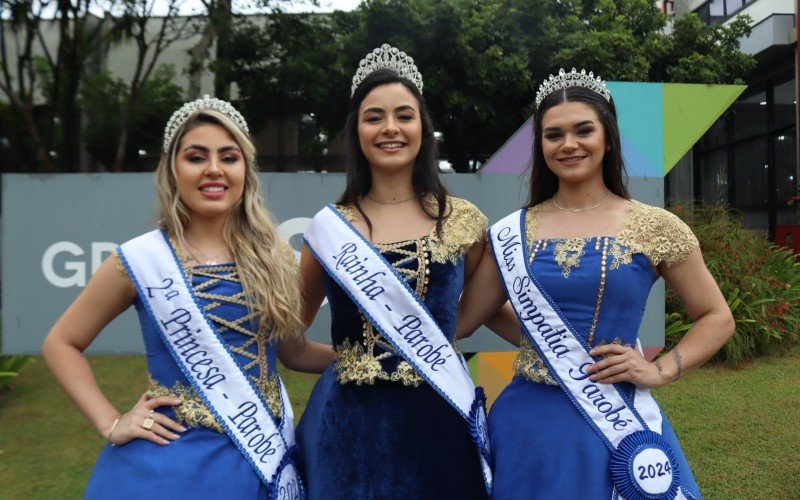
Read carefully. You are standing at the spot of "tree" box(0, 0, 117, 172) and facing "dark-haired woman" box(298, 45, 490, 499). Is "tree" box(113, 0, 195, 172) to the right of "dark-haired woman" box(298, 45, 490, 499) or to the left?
left

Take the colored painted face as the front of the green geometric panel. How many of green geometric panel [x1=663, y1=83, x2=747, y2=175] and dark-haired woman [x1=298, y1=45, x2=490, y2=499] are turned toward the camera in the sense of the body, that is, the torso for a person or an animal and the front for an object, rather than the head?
2

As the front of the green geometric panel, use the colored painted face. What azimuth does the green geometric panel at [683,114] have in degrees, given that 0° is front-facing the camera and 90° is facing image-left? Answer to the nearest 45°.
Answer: approximately 0°

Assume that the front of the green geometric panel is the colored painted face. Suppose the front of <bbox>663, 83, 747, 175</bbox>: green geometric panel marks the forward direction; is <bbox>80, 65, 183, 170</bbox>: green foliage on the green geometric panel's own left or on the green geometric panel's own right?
on the green geometric panel's own right
